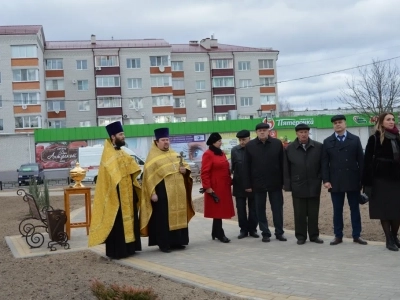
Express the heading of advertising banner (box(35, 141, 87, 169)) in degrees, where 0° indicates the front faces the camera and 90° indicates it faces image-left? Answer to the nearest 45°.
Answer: approximately 0°

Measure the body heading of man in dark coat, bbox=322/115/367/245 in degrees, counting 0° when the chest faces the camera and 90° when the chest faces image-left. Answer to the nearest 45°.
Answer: approximately 0°

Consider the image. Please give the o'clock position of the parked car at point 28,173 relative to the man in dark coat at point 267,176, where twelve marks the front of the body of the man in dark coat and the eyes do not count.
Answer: The parked car is roughly at 5 o'clock from the man in dark coat.

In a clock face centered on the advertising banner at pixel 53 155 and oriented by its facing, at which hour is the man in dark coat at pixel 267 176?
The man in dark coat is roughly at 12 o'clock from the advertising banner.

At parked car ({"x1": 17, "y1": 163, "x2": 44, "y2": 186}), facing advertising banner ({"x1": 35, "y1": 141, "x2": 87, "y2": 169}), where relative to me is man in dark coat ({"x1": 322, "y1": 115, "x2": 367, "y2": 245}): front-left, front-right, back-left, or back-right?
back-right

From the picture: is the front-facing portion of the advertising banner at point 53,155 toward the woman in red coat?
yes

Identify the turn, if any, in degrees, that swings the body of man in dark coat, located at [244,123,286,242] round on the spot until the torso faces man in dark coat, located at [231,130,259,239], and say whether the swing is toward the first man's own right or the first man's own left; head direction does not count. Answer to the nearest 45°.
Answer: approximately 135° to the first man's own right

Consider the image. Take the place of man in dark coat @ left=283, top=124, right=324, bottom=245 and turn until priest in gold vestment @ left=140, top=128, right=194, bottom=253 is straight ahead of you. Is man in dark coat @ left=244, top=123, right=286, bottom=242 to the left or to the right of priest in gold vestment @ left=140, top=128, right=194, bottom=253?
right

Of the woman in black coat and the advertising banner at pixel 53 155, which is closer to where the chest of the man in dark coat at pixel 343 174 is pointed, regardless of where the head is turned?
the woman in black coat
